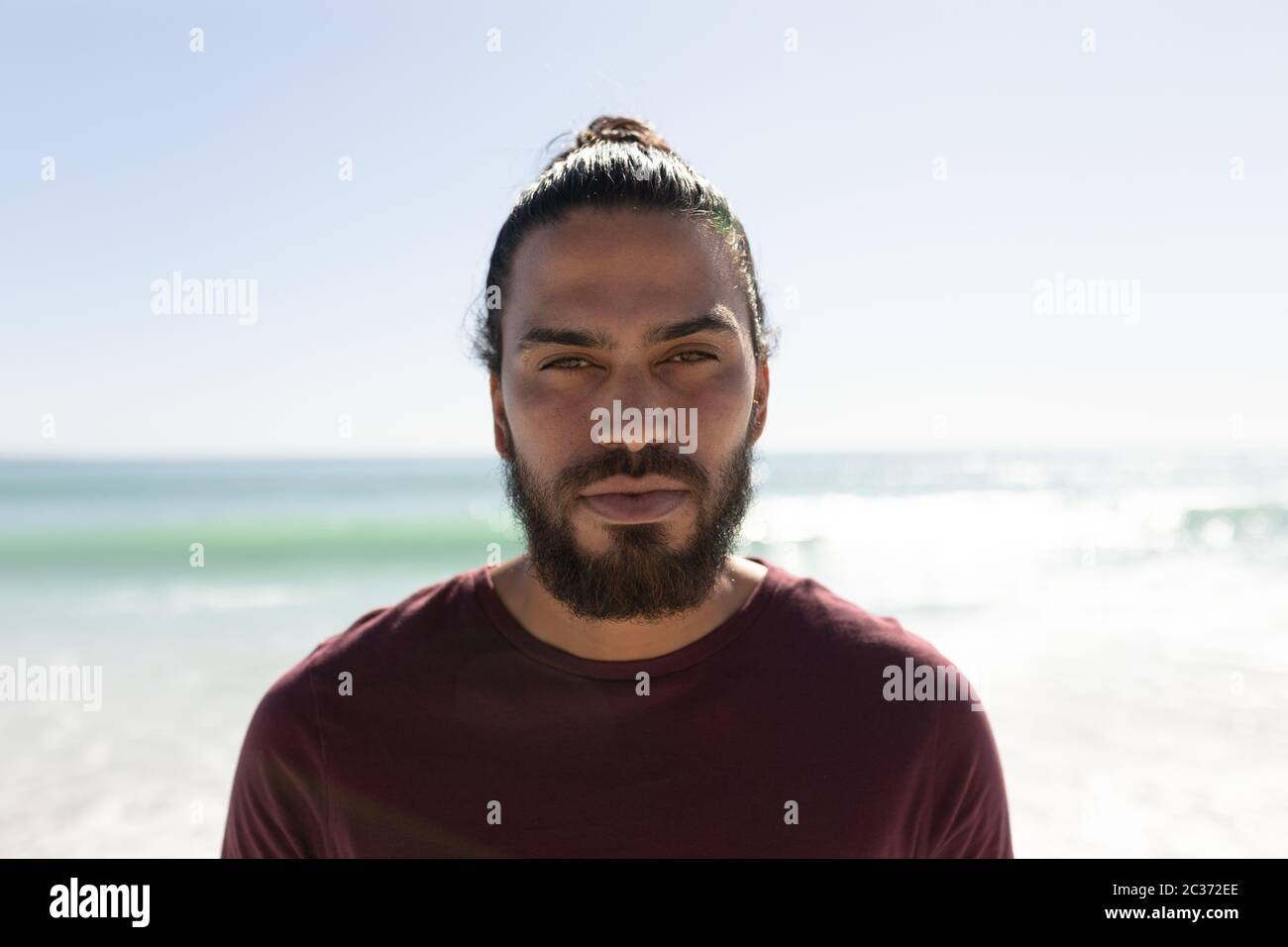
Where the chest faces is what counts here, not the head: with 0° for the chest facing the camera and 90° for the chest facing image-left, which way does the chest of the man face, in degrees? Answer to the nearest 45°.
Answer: approximately 0°
